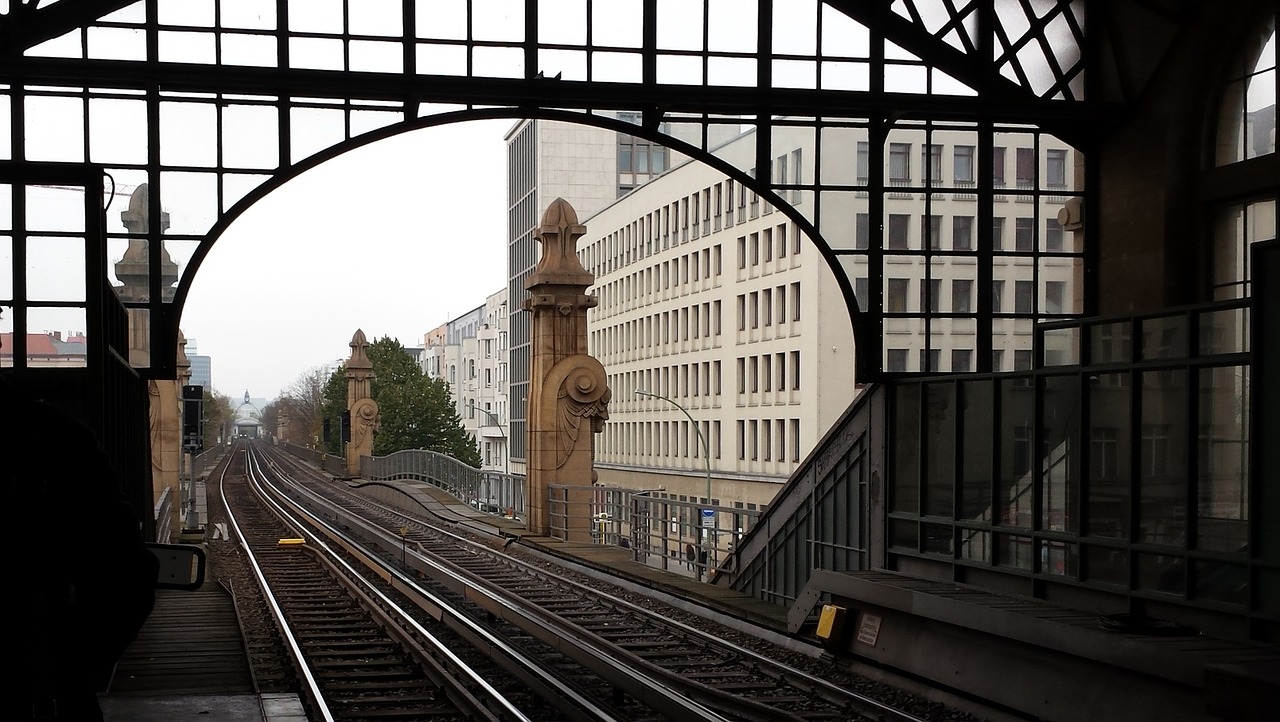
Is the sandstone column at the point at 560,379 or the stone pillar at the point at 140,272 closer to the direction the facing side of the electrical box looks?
the stone pillar

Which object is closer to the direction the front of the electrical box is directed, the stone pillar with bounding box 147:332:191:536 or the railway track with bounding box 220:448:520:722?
the railway track

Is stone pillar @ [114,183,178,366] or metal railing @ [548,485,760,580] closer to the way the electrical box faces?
the stone pillar

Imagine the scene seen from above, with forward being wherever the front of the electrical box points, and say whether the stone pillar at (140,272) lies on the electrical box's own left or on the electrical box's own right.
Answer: on the electrical box's own right

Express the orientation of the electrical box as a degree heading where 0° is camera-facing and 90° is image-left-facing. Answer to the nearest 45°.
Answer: approximately 45°

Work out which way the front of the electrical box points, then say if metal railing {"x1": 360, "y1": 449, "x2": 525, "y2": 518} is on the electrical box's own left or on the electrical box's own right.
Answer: on the electrical box's own right
